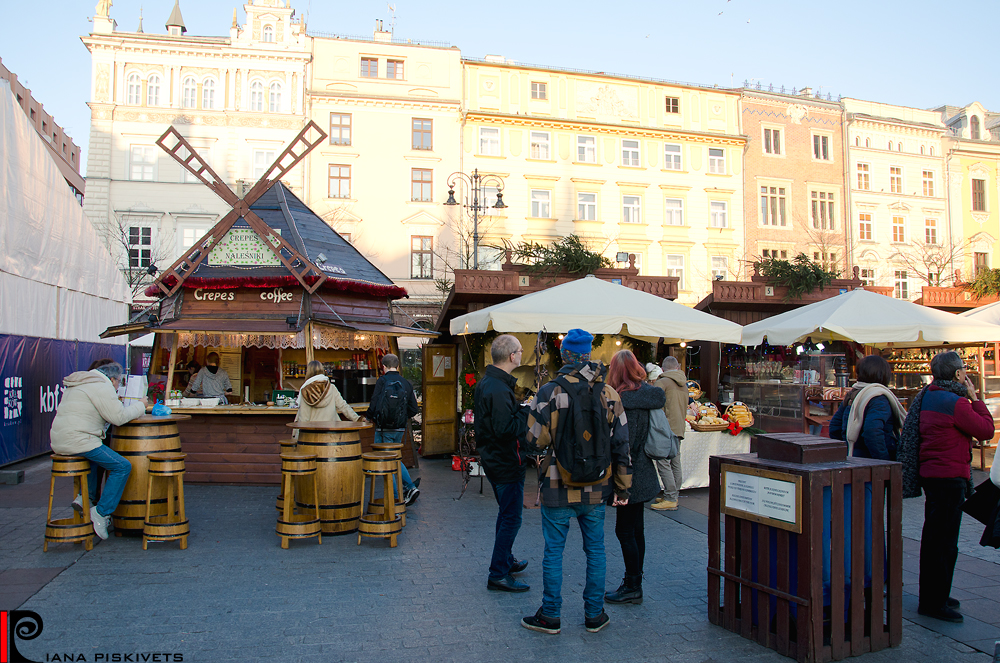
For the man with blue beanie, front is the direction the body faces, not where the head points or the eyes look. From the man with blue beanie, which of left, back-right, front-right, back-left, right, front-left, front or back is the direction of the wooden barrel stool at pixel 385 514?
front-left

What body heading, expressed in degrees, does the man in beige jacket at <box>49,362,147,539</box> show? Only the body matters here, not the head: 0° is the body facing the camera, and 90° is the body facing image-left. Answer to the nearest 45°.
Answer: approximately 270°

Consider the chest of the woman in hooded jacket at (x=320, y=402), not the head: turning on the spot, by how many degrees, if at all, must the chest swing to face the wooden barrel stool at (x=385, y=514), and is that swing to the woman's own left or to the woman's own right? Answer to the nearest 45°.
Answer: approximately 135° to the woman's own right

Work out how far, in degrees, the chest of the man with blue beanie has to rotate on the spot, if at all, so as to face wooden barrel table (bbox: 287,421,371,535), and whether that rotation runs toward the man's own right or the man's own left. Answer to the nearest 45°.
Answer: approximately 45° to the man's own left

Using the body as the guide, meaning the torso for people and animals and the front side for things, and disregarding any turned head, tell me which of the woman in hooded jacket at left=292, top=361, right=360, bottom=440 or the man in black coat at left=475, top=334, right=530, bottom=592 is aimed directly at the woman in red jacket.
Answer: the man in black coat

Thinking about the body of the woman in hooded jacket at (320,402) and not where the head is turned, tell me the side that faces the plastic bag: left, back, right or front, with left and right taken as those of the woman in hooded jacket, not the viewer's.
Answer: left

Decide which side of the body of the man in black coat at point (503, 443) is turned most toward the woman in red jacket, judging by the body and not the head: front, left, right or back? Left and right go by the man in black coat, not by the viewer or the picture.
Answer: front

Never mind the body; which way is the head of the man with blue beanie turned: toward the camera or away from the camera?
away from the camera

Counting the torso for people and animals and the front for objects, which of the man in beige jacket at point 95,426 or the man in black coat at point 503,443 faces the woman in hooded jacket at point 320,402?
the man in beige jacket

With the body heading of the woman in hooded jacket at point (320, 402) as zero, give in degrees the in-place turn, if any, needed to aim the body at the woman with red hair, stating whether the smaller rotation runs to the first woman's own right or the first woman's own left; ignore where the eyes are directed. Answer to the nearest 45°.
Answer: approximately 135° to the first woman's own right

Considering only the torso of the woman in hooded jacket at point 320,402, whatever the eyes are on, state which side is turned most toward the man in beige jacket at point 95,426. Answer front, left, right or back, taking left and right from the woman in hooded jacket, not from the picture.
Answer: left

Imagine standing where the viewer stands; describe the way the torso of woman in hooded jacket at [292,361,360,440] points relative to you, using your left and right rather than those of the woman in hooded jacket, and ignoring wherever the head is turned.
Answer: facing away from the viewer

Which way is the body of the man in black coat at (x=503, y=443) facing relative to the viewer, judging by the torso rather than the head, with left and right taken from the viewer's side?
facing to the right of the viewer

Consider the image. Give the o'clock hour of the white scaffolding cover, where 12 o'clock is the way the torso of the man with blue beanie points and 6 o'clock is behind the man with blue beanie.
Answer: The white scaffolding cover is roughly at 10 o'clock from the man with blue beanie.

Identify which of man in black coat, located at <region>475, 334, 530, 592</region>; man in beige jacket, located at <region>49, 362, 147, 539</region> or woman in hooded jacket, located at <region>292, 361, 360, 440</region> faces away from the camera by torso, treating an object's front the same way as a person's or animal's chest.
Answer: the woman in hooded jacket

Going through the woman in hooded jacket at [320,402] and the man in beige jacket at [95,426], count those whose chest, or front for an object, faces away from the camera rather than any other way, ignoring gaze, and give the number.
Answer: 1

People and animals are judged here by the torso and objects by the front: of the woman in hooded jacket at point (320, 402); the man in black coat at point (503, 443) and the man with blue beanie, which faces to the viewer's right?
the man in black coat
